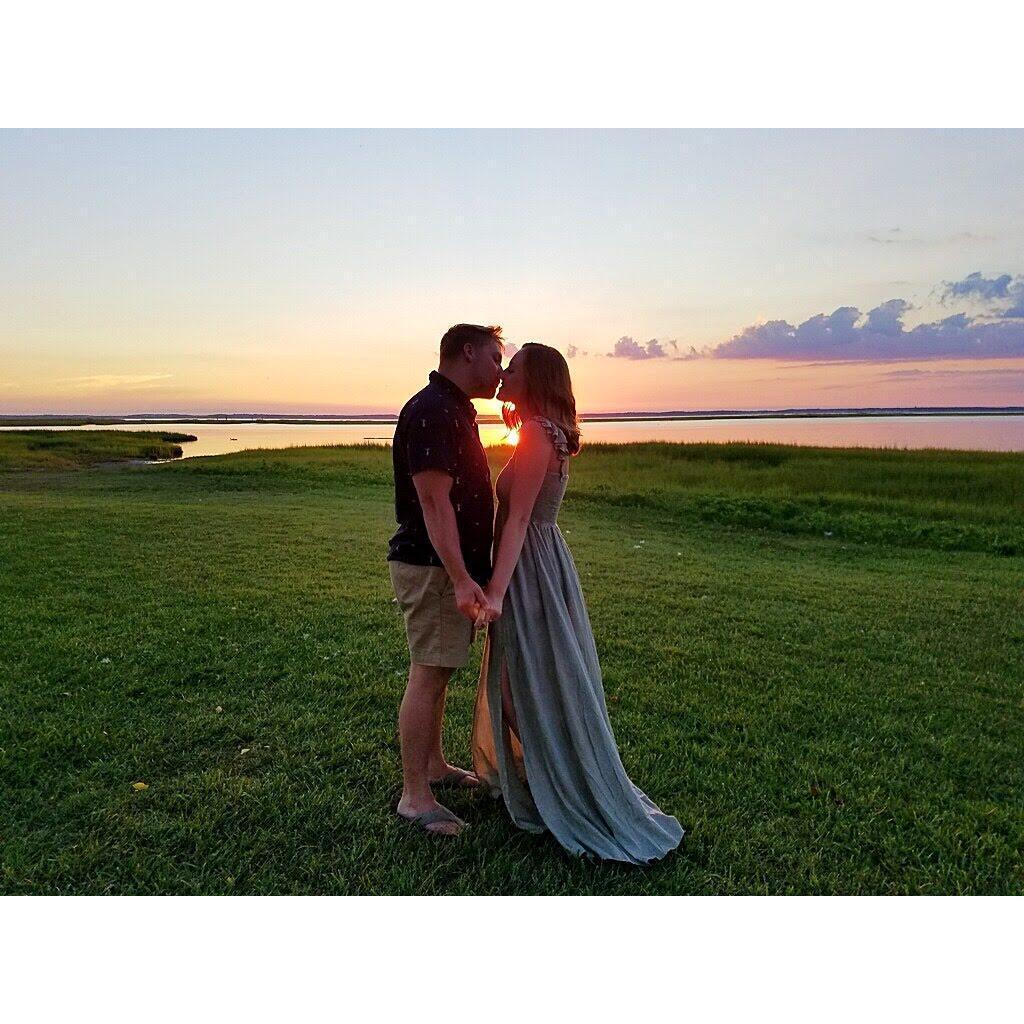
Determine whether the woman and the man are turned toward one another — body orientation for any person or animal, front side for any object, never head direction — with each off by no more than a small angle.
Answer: yes

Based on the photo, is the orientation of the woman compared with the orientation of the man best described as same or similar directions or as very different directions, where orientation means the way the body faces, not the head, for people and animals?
very different directions

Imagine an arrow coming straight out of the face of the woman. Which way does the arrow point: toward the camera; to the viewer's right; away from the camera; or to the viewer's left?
to the viewer's left

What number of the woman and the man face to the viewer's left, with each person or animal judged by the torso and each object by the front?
1

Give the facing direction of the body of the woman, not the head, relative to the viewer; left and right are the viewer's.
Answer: facing to the left of the viewer

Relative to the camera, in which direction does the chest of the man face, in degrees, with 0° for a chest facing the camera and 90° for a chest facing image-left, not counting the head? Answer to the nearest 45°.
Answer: approximately 270°

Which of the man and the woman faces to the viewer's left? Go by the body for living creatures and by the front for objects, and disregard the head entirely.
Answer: the woman

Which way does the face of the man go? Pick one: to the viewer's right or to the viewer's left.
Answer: to the viewer's right
